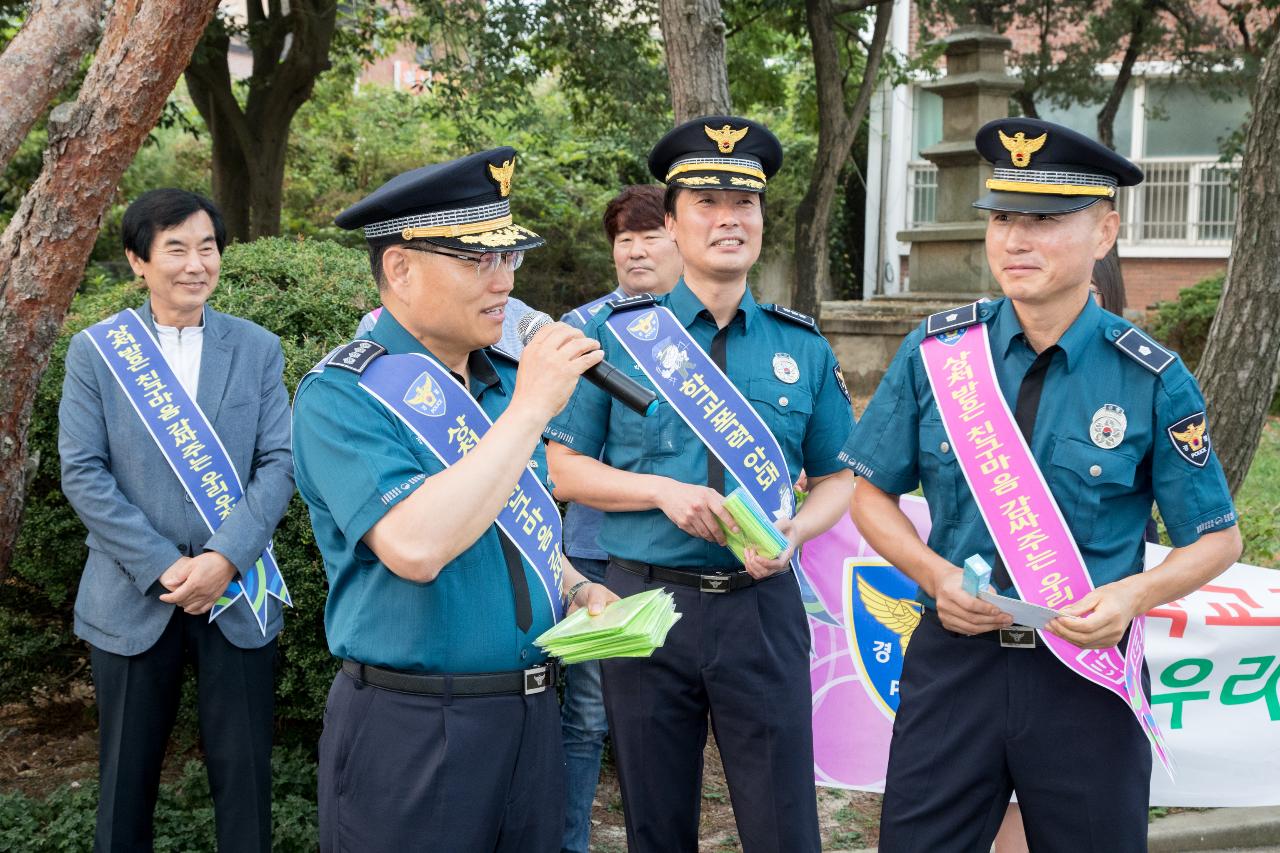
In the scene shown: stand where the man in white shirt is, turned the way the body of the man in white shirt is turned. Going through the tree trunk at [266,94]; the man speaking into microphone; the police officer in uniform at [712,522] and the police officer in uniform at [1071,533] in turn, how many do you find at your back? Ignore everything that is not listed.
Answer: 1

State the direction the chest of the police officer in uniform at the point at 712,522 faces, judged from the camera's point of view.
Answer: toward the camera

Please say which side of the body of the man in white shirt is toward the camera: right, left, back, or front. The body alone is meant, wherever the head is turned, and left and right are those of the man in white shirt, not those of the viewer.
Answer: front

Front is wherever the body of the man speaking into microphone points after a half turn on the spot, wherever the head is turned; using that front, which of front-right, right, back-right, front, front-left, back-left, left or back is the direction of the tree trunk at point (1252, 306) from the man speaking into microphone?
right

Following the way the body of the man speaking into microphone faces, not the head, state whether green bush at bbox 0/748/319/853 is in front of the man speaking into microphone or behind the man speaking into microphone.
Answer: behind

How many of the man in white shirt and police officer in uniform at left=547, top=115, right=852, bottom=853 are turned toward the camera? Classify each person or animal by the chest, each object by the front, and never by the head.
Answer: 2

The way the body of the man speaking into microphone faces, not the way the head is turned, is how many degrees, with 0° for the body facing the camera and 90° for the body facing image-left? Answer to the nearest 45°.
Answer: approximately 315°

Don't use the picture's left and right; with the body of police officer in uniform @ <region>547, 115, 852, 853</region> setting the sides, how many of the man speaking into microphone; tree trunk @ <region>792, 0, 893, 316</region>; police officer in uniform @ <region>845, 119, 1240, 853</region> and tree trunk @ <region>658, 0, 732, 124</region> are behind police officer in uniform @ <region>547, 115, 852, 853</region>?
2

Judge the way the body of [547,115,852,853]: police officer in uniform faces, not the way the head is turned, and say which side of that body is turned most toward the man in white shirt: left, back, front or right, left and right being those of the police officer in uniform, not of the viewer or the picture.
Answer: right

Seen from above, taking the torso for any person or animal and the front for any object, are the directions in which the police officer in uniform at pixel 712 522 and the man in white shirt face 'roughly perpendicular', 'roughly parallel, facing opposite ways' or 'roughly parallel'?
roughly parallel

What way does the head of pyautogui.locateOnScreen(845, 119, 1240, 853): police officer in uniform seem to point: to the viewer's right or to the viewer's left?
to the viewer's left

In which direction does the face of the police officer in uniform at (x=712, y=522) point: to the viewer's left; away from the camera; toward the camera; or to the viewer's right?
toward the camera
